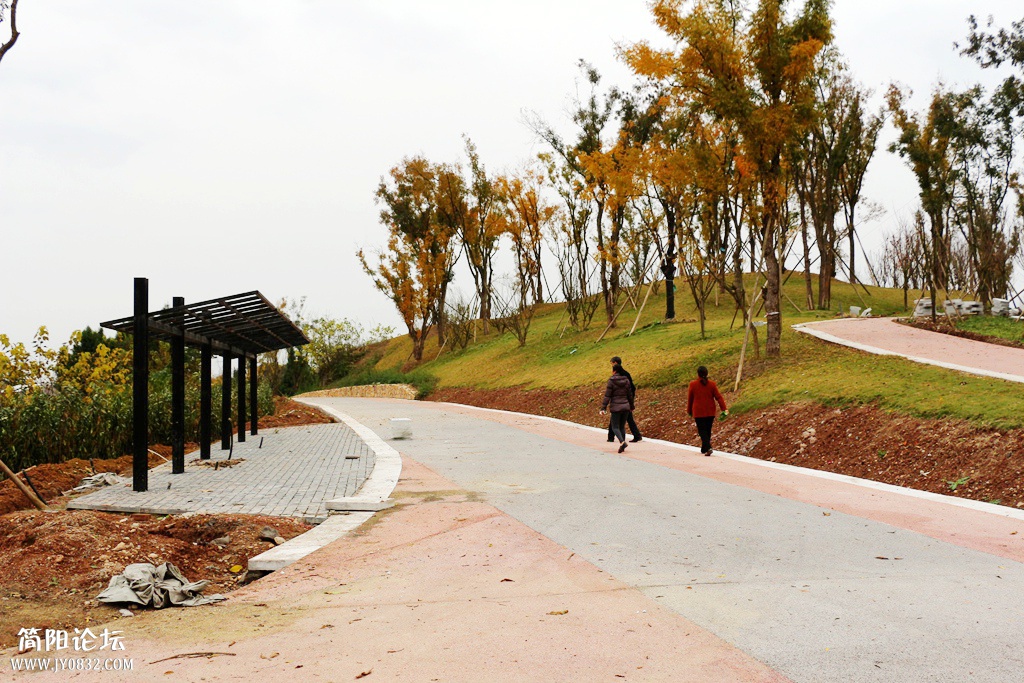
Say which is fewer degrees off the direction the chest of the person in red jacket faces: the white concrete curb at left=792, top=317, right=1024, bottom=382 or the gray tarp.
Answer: the white concrete curb

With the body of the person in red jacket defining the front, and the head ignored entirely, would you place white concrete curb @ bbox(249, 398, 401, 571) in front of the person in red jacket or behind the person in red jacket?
behind

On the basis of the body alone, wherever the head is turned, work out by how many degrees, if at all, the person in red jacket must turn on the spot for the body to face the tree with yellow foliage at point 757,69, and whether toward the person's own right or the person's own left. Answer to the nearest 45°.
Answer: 0° — they already face it

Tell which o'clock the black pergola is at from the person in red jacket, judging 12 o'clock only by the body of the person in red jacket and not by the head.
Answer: The black pergola is roughly at 8 o'clock from the person in red jacket.

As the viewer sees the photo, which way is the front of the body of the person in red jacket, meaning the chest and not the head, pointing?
away from the camera

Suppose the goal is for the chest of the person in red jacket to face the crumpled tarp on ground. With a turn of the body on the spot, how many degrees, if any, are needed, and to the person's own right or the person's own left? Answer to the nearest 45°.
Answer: approximately 180°

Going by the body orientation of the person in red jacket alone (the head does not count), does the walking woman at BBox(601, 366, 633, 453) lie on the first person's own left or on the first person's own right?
on the first person's own left

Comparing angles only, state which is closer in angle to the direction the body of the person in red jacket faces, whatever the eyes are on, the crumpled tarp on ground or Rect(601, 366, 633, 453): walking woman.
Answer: the walking woman
